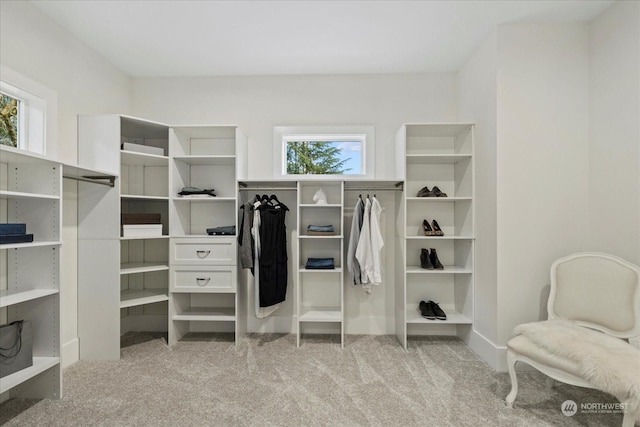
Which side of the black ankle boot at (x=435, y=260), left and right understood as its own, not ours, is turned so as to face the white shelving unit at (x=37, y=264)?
right

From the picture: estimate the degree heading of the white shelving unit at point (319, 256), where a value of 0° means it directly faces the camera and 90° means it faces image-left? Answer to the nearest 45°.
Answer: approximately 0°

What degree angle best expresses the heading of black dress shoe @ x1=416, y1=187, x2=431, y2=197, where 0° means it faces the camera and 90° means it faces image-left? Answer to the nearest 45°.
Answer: approximately 45°

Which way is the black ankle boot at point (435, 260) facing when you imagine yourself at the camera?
facing the viewer and to the right of the viewer

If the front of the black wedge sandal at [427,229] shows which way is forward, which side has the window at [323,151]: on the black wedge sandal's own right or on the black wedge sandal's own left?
on the black wedge sandal's own right

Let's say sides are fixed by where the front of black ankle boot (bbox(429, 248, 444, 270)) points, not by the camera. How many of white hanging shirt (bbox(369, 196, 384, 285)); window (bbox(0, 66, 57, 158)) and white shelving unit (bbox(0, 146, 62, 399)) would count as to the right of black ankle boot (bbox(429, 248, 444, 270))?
3

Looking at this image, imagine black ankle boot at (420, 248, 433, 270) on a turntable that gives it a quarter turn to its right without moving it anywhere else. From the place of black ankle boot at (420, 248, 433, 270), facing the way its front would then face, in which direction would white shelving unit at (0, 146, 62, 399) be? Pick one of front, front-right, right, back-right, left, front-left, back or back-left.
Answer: front

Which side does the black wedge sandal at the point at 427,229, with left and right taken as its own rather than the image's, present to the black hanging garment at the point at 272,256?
right

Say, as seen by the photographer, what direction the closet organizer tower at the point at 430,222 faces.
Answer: facing the viewer
